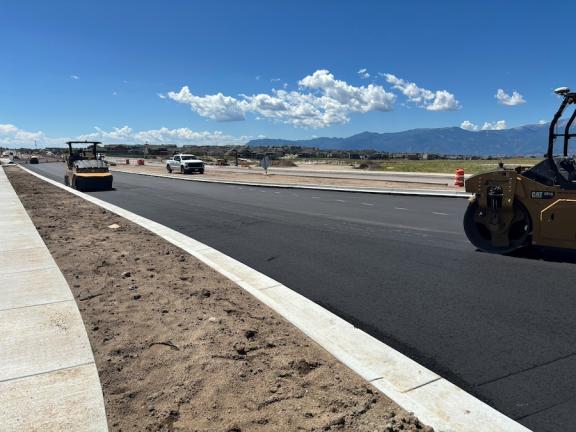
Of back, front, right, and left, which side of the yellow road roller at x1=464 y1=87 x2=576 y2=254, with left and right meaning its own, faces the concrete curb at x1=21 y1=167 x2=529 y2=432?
left

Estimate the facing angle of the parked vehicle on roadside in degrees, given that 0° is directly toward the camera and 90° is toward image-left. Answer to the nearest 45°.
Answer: approximately 315°

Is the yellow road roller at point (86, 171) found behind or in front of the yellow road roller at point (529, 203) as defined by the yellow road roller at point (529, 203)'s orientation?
in front

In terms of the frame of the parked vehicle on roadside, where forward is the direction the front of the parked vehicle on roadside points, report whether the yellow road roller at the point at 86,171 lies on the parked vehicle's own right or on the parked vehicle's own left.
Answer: on the parked vehicle's own right

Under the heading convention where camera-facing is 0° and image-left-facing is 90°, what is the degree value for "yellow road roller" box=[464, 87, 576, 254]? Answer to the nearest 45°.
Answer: approximately 90°

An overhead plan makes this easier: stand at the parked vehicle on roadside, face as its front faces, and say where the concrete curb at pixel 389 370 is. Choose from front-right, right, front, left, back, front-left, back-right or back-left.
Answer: front-right
